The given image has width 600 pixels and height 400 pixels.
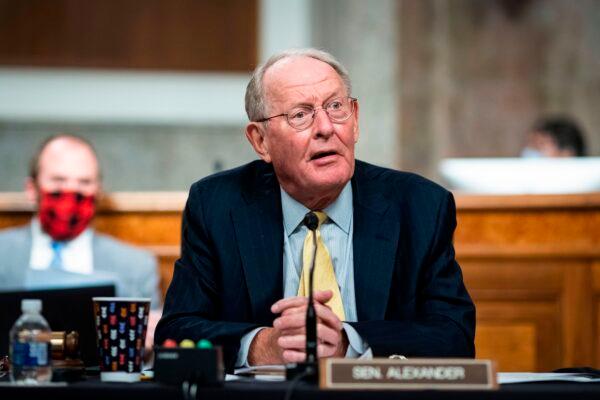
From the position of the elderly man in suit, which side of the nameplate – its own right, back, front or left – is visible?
back

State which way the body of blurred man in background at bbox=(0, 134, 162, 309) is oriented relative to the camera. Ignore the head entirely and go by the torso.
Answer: toward the camera

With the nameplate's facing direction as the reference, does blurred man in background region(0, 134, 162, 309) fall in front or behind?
behind

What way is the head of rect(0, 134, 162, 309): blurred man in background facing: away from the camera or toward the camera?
toward the camera

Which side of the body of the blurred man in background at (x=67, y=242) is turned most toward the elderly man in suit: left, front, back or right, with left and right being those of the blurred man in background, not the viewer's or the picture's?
front

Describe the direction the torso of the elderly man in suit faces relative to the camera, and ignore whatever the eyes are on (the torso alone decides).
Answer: toward the camera

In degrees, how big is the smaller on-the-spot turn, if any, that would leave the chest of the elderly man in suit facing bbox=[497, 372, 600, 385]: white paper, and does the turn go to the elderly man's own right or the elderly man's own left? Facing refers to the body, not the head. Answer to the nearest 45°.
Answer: approximately 45° to the elderly man's own left

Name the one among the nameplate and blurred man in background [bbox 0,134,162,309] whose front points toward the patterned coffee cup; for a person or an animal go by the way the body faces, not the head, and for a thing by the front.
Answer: the blurred man in background

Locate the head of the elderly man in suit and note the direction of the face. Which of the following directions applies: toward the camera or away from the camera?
toward the camera
